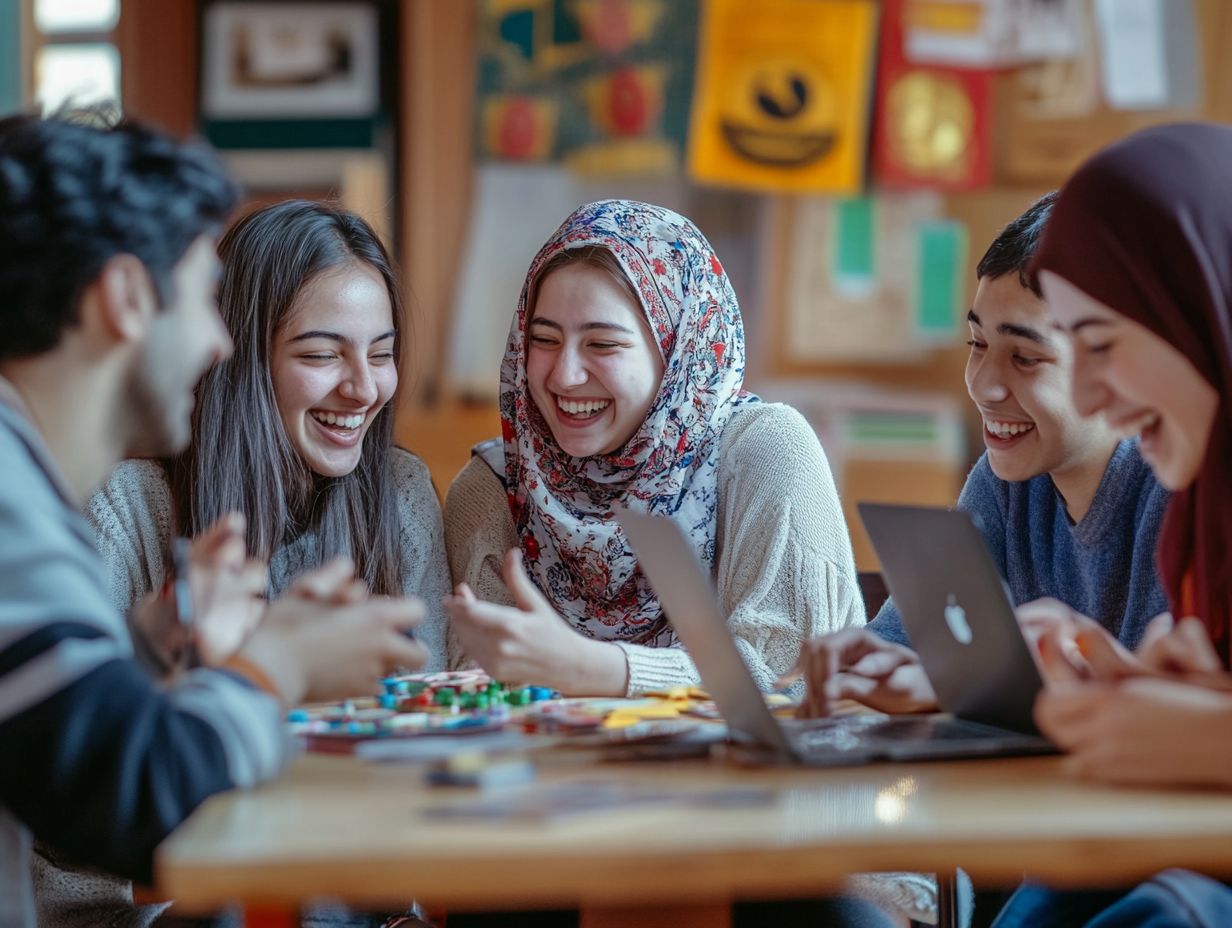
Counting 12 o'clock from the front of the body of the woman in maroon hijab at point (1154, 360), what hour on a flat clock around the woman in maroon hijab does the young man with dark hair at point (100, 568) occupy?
The young man with dark hair is roughly at 11 o'clock from the woman in maroon hijab.

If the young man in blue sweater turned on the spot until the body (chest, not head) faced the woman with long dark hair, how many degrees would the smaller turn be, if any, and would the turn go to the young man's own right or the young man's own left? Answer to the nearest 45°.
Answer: approximately 45° to the young man's own right

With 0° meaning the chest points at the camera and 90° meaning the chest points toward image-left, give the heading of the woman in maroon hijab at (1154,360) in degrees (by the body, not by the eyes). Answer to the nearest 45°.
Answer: approximately 90°

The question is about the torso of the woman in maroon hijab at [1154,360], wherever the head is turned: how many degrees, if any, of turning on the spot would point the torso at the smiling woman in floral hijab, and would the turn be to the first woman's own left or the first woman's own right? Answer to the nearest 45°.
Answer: approximately 45° to the first woman's own right

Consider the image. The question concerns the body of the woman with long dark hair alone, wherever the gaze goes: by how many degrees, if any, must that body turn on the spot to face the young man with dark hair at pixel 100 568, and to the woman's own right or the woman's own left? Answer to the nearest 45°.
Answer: approximately 45° to the woman's own right

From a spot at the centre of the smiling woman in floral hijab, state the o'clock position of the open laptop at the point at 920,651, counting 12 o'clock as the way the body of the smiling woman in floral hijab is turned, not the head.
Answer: The open laptop is roughly at 10 o'clock from the smiling woman in floral hijab.

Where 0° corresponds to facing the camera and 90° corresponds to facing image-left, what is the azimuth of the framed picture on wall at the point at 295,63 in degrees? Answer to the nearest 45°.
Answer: approximately 0°

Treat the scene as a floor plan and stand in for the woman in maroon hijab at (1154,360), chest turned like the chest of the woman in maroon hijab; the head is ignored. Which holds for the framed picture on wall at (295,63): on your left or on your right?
on your right
